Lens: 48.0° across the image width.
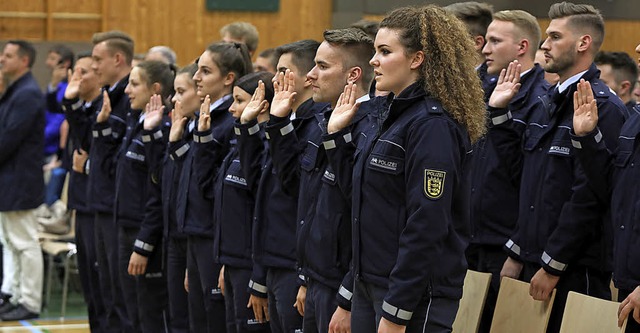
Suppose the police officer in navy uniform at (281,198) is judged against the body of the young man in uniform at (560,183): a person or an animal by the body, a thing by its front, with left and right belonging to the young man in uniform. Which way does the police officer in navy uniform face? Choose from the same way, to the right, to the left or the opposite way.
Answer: the same way

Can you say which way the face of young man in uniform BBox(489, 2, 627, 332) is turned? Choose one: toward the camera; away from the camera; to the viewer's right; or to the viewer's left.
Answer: to the viewer's left

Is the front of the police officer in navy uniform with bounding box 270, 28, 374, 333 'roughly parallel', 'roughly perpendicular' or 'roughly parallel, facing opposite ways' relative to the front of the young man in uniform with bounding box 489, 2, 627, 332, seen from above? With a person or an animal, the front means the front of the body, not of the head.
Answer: roughly parallel

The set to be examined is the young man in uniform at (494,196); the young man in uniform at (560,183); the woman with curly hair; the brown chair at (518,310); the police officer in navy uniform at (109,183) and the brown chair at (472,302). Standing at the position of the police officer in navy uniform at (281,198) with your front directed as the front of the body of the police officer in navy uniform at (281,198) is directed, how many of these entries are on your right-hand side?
1

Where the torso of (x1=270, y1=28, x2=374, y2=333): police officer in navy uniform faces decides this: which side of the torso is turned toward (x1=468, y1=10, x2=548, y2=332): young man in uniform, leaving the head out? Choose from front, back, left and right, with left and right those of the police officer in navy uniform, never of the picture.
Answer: back

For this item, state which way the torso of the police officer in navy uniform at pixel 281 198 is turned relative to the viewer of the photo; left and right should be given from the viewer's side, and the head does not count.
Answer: facing the viewer and to the left of the viewer

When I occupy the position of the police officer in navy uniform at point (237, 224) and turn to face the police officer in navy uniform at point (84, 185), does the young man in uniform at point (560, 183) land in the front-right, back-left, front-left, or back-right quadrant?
back-right

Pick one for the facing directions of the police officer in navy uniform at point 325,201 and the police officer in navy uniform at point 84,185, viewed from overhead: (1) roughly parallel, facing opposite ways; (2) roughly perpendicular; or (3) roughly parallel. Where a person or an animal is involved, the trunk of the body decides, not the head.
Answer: roughly parallel

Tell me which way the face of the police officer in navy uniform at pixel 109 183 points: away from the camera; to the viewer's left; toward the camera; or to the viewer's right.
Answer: to the viewer's left

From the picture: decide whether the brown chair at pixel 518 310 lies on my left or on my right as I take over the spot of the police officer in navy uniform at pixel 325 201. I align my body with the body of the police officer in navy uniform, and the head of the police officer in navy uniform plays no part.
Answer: on my left

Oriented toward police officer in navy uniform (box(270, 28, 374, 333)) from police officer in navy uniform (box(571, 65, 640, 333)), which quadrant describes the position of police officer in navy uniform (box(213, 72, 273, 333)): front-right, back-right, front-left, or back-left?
front-right

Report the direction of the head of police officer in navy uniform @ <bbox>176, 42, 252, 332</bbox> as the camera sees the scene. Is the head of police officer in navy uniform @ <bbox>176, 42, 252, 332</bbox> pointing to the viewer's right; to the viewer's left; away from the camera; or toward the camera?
to the viewer's left

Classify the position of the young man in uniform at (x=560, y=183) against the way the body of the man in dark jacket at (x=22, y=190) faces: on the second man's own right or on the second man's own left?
on the second man's own left

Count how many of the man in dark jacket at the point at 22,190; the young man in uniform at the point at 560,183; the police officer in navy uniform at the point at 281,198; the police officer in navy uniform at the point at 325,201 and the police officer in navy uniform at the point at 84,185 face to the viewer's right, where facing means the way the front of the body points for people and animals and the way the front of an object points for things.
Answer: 0

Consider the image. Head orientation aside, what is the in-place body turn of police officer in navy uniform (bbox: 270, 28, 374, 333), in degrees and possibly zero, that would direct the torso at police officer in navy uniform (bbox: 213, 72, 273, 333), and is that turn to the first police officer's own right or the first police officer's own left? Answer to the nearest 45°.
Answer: approximately 90° to the first police officer's own right

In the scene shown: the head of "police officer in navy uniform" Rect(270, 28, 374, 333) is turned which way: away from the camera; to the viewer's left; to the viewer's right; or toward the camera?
to the viewer's left

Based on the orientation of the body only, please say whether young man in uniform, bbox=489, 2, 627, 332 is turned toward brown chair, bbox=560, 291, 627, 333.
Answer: no
